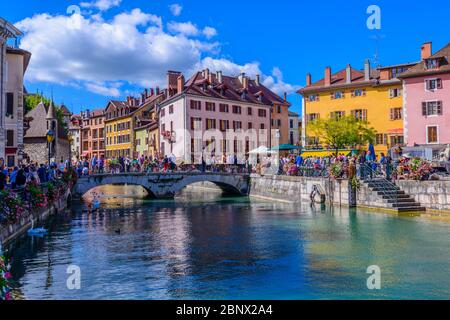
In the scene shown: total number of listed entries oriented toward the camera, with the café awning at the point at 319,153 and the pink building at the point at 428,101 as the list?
2

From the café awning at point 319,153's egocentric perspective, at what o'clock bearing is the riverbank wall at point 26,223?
The riverbank wall is roughly at 1 o'clock from the café awning.

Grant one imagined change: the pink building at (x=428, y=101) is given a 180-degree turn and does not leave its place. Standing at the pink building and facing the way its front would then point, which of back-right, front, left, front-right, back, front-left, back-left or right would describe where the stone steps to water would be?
back

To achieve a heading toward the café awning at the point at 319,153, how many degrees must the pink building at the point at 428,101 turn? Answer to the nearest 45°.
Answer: approximately 90° to its right

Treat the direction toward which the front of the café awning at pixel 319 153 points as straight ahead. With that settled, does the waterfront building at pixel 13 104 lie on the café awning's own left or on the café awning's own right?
on the café awning's own right

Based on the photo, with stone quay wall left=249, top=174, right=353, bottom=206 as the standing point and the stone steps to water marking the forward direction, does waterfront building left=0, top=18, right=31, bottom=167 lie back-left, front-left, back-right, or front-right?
back-right

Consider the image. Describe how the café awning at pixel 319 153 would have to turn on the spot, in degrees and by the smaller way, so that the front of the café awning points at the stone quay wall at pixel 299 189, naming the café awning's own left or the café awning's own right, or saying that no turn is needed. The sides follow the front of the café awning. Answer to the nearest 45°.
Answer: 0° — it already faces it

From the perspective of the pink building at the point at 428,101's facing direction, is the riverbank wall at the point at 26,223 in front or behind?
in front

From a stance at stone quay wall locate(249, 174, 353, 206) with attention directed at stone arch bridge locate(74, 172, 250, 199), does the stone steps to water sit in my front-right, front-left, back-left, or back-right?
back-left

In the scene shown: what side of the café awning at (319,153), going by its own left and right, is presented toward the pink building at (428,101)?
left

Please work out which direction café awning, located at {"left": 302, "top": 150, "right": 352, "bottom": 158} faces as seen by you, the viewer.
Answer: facing the viewer

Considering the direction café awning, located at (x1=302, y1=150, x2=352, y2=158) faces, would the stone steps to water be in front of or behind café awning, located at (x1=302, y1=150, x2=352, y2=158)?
in front

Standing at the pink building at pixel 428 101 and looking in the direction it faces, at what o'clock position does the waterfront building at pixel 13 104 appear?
The waterfront building is roughly at 2 o'clock from the pink building.
